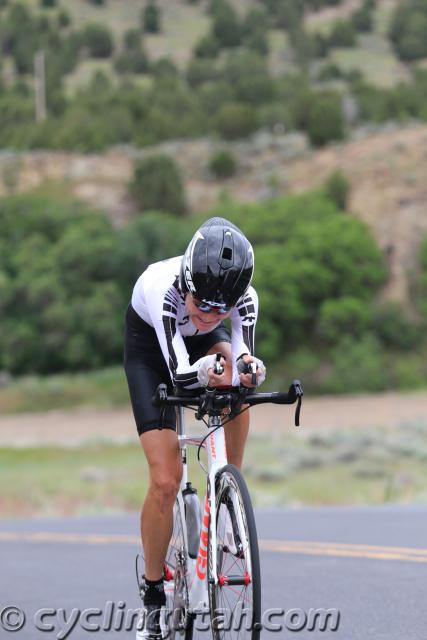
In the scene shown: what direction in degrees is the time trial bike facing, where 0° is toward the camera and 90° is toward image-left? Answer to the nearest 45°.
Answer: approximately 0°
